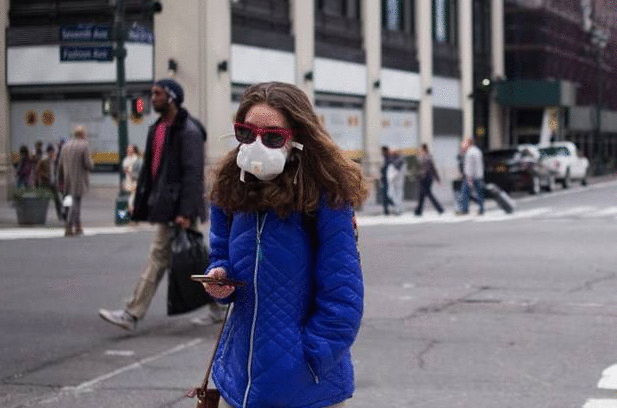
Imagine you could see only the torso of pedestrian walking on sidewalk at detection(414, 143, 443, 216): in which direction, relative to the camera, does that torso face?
to the viewer's left

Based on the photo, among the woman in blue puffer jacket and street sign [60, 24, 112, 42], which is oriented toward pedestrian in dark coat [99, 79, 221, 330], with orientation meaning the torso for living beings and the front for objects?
the street sign

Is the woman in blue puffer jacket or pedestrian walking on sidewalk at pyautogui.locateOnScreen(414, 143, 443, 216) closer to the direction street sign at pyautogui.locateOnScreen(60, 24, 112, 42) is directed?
the woman in blue puffer jacket

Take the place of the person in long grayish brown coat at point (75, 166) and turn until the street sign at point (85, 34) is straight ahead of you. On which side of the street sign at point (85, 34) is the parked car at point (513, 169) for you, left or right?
right
